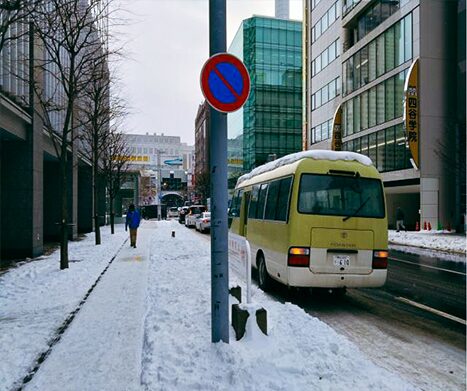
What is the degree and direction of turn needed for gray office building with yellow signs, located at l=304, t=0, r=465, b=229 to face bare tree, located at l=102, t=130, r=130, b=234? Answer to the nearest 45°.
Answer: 0° — it already faces it

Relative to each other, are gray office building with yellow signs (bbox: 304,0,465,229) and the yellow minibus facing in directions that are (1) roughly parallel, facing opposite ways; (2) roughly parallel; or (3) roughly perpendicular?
roughly perpendicular

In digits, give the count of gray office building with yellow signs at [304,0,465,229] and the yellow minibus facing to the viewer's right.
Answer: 0

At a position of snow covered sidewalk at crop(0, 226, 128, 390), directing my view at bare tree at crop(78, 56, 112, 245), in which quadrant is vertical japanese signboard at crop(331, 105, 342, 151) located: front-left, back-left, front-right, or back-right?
front-right

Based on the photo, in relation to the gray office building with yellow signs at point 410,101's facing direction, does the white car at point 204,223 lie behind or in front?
in front

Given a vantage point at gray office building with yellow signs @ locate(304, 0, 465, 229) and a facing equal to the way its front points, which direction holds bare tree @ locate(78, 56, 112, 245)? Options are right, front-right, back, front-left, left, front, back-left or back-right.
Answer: front

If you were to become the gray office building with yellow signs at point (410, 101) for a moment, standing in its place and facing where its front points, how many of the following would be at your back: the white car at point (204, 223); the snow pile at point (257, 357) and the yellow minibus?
0

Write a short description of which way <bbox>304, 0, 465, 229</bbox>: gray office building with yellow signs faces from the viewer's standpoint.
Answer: facing the viewer and to the left of the viewer

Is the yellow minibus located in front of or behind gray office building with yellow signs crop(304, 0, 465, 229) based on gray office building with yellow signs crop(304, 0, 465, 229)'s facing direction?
in front
